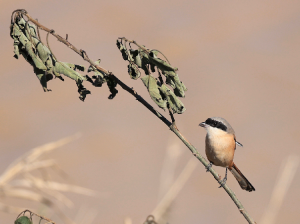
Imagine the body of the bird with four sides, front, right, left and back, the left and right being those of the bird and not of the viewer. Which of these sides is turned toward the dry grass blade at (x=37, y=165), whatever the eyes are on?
front

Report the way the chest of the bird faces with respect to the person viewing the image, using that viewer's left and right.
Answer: facing the viewer and to the left of the viewer

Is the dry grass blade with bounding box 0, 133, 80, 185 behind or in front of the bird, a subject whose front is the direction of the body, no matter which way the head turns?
in front

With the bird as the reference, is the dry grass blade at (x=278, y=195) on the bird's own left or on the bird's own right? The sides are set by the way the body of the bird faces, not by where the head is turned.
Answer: on the bird's own left
